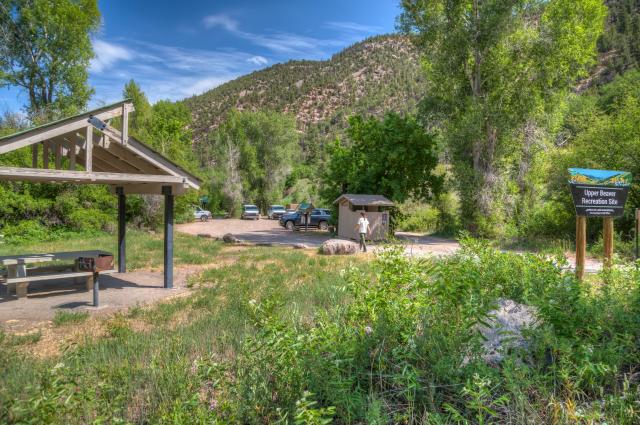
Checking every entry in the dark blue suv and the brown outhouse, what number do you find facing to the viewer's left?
1

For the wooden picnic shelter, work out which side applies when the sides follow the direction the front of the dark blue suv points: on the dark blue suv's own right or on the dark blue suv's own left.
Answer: on the dark blue suv's own left

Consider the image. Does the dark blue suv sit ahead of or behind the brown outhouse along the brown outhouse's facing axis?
behind

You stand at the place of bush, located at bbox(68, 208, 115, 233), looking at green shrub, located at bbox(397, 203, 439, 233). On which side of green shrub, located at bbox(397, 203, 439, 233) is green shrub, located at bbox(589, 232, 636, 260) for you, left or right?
right

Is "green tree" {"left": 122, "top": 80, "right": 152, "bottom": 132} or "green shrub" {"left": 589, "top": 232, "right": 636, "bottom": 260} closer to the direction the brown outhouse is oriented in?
the green shrub

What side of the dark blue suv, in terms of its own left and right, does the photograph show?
left

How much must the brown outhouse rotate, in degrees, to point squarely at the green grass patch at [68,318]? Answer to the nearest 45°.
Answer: approximately 45° to its right

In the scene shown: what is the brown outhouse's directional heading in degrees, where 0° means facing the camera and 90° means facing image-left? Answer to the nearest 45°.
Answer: approximately 315°

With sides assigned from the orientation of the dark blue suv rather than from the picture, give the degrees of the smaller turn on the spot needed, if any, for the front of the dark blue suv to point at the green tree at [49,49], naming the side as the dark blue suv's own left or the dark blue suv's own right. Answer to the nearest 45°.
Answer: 0° — it already faces it

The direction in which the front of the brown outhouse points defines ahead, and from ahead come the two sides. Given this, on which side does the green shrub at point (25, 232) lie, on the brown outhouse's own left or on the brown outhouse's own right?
on the brown outhouse's own right
